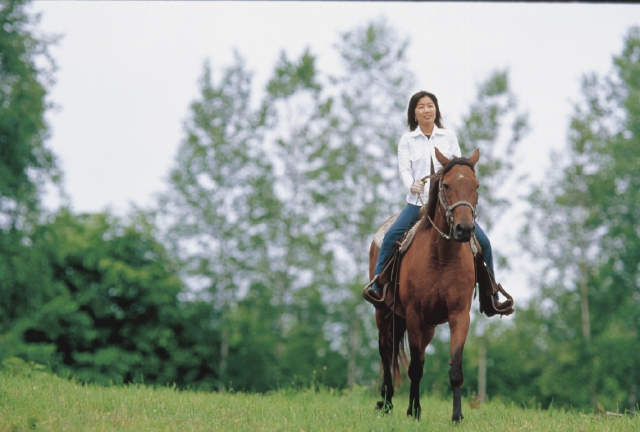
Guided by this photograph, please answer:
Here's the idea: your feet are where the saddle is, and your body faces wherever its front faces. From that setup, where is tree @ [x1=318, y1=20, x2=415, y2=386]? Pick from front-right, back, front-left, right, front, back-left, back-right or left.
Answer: back

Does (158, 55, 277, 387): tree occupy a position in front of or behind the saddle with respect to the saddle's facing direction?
behind

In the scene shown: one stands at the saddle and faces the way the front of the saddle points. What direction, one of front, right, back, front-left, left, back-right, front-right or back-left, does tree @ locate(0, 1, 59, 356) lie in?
back-right

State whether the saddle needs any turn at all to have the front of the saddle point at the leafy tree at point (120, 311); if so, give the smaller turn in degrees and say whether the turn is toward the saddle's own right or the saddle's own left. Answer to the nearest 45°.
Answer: approximately 135° to the saddle's own right

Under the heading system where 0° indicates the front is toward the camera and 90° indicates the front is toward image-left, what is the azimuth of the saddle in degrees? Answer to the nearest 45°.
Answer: approximately 0°
